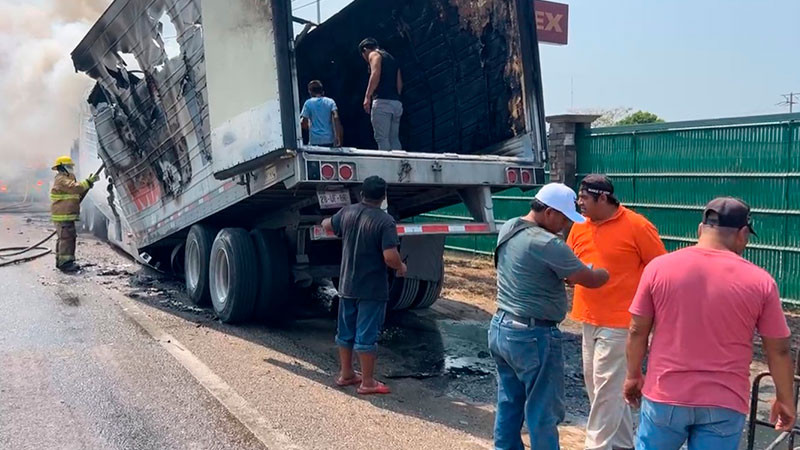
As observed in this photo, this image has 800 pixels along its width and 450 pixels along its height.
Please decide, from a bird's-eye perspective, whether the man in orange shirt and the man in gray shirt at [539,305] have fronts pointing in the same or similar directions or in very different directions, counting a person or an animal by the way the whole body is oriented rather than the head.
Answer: very different directions

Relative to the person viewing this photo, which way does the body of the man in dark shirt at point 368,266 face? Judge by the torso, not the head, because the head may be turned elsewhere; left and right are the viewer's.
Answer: facing away from the viewer and to the right of the viewer

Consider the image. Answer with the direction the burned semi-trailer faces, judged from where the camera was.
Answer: facing away from the viewer and to the left of the viewer

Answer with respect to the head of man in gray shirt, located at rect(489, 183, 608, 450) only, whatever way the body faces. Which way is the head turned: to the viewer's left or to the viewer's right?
to the viewer's right

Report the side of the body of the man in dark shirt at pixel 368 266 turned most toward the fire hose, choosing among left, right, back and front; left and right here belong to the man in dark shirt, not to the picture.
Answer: left

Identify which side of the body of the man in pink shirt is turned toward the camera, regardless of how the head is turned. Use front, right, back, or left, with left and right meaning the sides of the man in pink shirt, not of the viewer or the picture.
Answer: back

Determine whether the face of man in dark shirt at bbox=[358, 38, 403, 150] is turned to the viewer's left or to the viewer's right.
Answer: to the viewer's left
